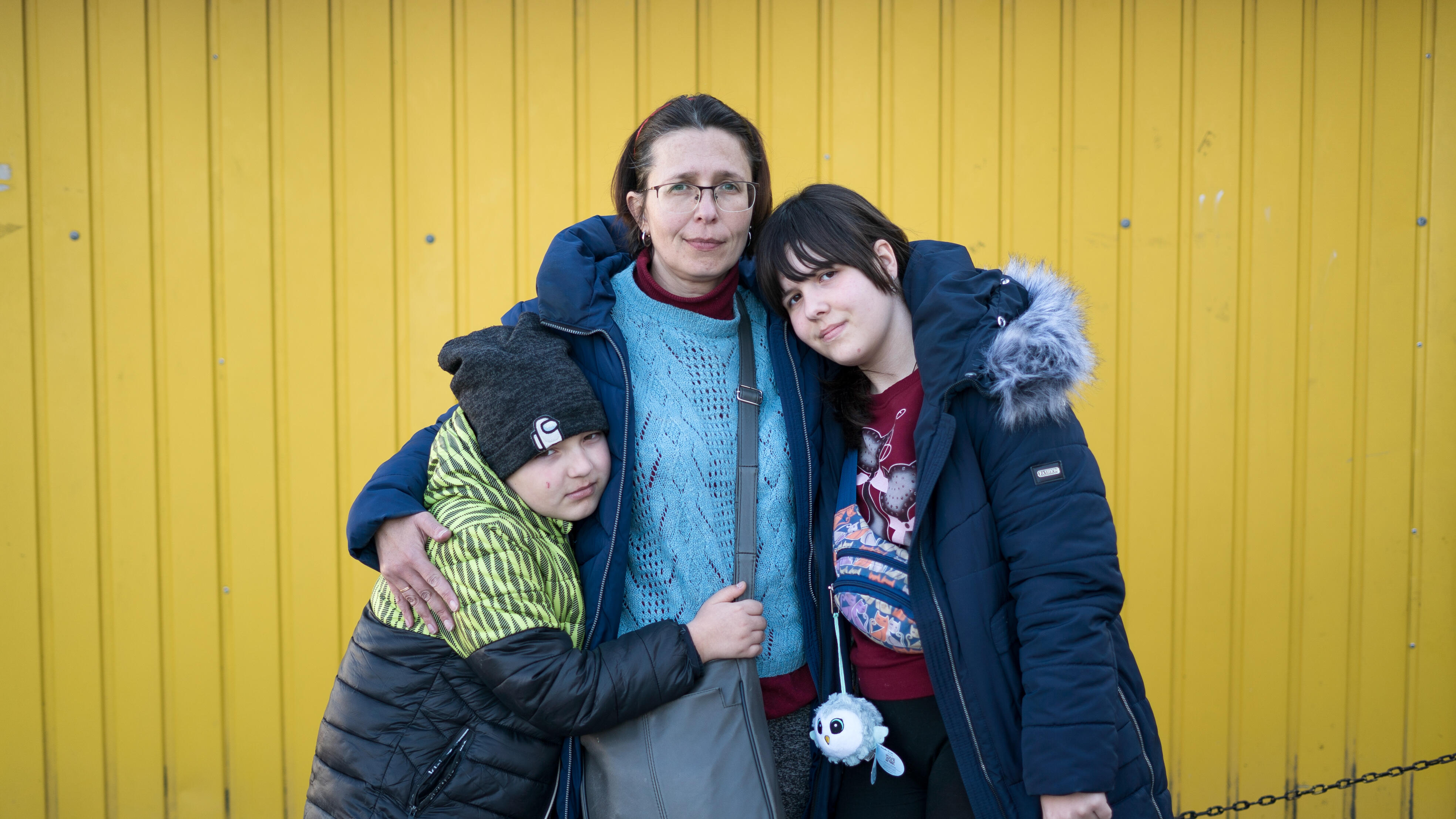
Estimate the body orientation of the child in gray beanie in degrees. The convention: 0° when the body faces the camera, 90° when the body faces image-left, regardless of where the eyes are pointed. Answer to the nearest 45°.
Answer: approximately 270°

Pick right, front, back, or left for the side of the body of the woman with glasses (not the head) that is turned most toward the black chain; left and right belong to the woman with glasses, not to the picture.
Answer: left

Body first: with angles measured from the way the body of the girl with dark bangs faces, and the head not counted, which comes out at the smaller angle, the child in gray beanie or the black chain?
the child in gray beanie

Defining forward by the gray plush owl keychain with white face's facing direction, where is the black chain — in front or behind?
behind

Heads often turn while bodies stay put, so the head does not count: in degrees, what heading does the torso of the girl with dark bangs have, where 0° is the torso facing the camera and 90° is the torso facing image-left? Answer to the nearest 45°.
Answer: approximately 45°

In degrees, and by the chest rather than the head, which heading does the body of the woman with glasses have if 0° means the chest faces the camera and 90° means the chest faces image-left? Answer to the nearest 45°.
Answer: approximately 0°
